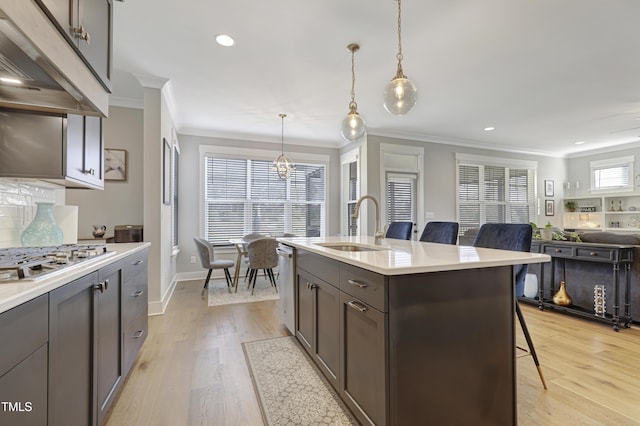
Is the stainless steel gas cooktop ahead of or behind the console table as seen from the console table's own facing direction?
ahead

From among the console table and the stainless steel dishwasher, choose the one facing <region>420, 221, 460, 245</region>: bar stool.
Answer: the console table

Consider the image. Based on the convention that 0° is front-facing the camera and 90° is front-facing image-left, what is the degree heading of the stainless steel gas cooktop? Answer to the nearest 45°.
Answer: approximately 315°

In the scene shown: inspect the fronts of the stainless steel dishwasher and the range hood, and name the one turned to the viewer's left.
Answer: the stainless steel dishwasher

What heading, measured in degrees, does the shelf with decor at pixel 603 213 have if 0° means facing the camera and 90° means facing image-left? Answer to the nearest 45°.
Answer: approximately 45°

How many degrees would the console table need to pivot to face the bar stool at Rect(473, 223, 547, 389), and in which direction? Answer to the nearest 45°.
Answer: approximately 45° to its left

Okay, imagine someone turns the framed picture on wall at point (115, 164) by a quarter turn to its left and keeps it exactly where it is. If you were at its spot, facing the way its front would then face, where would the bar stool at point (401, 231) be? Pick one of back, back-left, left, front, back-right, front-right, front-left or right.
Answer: front-right

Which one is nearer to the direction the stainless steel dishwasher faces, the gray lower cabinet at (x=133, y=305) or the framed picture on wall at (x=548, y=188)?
the gray lower cabinet

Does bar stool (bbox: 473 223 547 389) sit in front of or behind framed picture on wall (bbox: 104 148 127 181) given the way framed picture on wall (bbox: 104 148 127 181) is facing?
in front

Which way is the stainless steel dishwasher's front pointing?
to the viewer's left
